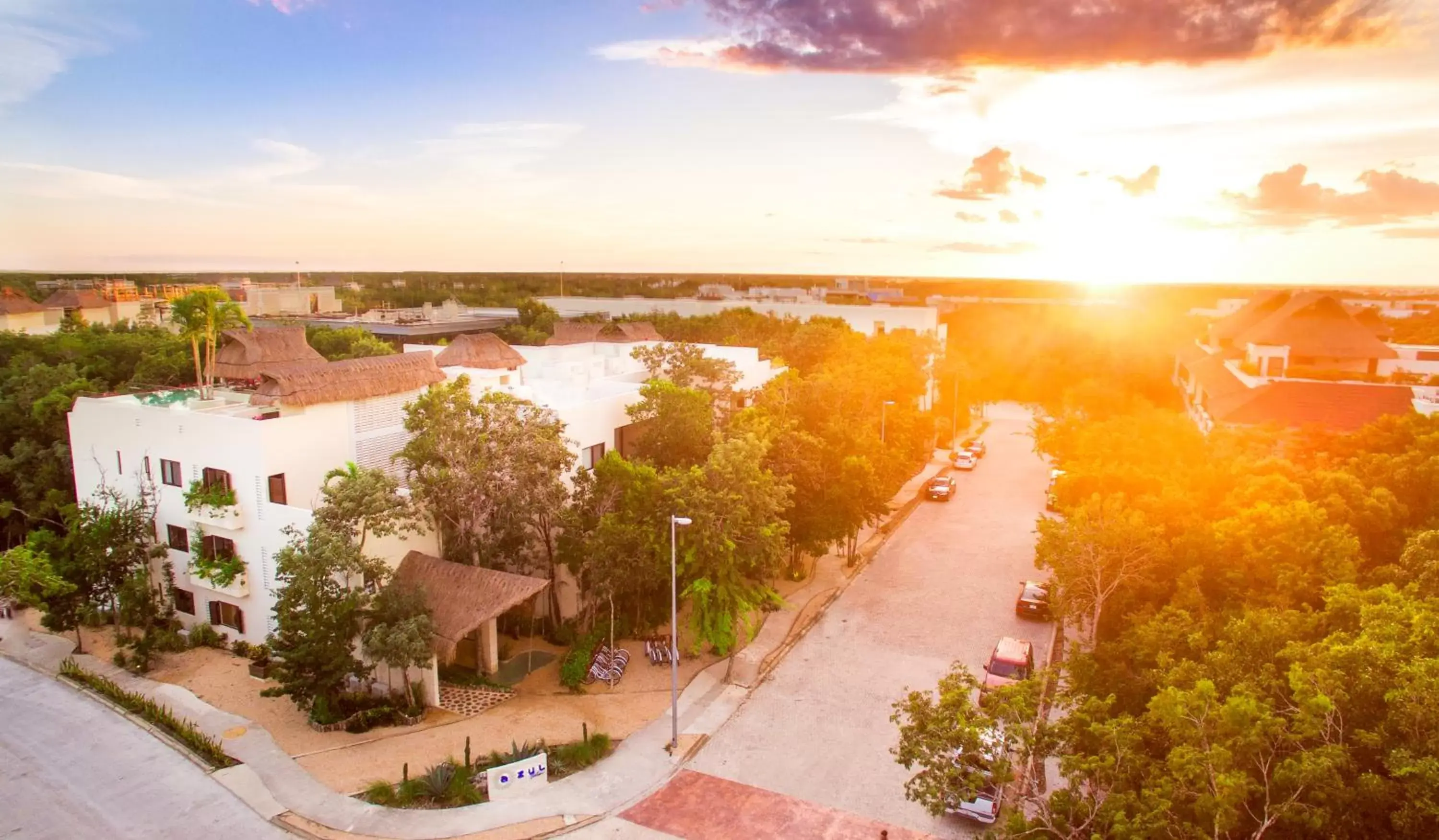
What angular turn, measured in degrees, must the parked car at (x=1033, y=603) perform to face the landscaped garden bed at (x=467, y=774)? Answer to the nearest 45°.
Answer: approximately 135° to its left

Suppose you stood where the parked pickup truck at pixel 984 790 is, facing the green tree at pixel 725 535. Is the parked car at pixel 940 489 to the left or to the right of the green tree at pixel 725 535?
right

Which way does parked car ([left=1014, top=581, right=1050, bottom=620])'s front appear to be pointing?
away from the camera

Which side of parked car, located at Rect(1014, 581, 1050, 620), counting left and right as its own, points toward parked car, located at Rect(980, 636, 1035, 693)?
back

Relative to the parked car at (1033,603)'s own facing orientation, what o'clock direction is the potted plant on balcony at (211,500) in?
The potted plant on balcony is roughly at 8 o'clock from the parked car.

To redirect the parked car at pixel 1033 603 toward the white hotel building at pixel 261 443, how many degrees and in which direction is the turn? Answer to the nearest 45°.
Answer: approximately 135° to its left

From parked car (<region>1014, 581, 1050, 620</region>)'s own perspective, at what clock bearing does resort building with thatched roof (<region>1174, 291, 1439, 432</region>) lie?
The resort building with thatched roof is roughly at 1 o'clock from the parked car.

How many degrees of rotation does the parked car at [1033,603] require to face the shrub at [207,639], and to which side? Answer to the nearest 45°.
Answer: approximately 135° to its left

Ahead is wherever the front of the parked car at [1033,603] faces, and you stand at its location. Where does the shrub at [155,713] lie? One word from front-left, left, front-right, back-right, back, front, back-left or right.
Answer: back-left

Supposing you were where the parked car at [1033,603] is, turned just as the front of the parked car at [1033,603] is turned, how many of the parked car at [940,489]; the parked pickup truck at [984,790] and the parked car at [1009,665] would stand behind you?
2
